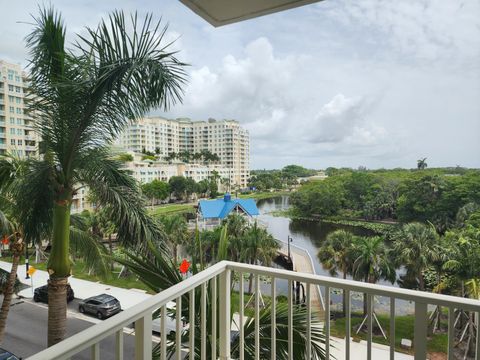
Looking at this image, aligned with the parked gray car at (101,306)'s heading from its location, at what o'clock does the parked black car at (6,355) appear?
the parked black car at (6,355) is roughly at 10 o'clock from the parked gray car at (101,306).

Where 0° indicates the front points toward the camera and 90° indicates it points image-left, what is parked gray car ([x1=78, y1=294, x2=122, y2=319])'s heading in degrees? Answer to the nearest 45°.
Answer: approximately 135°

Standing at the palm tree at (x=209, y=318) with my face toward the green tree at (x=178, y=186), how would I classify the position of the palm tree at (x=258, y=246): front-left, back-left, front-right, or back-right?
front-right

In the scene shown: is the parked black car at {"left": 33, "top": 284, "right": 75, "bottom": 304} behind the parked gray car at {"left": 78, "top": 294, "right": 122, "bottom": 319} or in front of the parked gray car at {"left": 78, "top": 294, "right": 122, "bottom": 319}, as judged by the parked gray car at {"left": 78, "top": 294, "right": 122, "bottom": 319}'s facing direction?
in front

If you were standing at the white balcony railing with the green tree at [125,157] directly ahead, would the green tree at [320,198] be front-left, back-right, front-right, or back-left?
front-right
